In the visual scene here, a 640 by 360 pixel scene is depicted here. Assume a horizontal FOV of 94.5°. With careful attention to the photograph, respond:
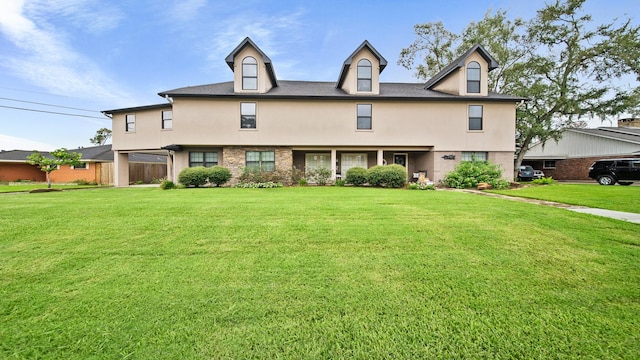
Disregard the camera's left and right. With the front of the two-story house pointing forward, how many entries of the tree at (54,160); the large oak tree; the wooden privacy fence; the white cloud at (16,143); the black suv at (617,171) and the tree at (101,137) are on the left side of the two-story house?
2

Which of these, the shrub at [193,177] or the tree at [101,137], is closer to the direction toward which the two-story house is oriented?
the shrub

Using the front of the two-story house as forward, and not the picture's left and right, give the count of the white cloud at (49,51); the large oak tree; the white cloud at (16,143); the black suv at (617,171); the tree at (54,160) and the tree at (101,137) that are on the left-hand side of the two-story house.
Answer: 2

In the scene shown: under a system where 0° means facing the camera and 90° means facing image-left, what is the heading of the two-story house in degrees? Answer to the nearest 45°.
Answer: approximately 0°

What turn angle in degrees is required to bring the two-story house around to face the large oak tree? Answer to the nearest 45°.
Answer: approximately 90° to its left

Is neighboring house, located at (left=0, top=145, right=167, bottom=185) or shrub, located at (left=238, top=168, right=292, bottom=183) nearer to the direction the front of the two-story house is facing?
the shrub

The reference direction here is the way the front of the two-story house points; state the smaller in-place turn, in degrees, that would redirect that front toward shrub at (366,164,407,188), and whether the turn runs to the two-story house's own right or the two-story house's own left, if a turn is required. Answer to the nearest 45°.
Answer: approximately 45° to the two-story house's own left

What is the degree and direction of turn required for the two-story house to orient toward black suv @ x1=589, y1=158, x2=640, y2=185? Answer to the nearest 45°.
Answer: approximately 90° to its left

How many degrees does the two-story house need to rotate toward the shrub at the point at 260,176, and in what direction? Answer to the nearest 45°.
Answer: approximately 90° to its right

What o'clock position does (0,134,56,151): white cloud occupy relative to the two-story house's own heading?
The white cloud is roughly at 4 o'clock from the two-story house.
